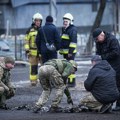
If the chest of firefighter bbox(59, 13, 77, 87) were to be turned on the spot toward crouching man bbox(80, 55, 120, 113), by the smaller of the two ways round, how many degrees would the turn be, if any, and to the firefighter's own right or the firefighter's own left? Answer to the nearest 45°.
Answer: approximately 45° to the firefighter's own left

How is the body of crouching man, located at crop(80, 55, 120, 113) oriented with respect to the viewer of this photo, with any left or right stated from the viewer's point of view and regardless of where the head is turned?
facing away from the viewer and to the left of the viewer

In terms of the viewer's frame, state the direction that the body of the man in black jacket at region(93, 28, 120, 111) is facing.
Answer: to the viewer's left

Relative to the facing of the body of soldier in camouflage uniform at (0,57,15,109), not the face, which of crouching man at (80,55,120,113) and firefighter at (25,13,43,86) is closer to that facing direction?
the crouching man

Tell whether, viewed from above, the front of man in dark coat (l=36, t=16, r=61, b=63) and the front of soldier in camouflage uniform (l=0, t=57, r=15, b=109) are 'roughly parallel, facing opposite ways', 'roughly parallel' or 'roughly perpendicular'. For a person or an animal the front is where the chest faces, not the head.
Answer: roughly perpendicular

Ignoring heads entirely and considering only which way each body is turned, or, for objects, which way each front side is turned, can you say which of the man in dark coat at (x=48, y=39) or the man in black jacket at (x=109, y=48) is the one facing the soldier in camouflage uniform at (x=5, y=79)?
the man in black jacket

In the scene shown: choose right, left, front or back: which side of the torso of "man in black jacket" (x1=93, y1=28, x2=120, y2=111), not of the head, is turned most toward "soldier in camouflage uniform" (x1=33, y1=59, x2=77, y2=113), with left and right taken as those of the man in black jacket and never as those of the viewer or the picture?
front

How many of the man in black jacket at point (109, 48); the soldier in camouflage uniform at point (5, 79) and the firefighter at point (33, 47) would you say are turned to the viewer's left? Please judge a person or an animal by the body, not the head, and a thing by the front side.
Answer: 1

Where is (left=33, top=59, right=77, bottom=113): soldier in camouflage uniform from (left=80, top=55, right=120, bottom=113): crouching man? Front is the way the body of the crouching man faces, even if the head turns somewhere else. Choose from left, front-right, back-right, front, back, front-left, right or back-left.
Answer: front-left

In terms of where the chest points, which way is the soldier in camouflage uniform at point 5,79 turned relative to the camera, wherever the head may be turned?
to the viewer's right

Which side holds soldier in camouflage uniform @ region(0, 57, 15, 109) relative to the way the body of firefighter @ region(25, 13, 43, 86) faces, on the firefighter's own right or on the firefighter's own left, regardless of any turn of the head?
on the firefighter's own right
